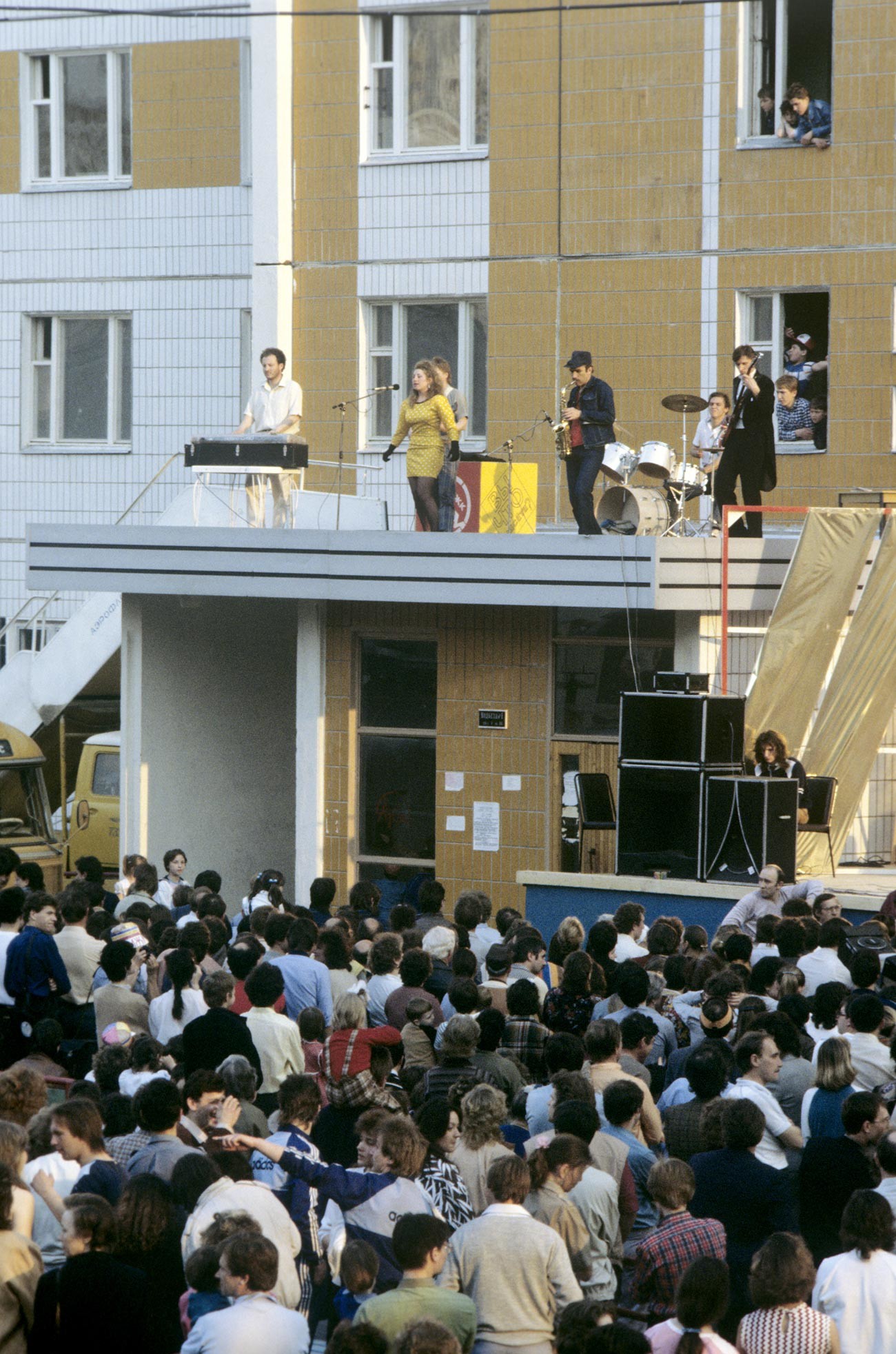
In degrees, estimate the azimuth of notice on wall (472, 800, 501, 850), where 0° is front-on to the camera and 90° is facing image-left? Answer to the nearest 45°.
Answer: approximately 0°

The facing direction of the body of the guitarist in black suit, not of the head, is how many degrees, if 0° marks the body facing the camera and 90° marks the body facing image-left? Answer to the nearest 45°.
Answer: approximately 45°

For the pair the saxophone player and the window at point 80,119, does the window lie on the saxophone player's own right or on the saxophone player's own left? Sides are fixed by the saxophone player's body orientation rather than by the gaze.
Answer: on the saxophone player's own right

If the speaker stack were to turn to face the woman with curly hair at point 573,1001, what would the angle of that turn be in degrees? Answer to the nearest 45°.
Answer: approximately 45° to its left

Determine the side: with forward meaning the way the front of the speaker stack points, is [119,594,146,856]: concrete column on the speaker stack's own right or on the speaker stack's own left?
on the speaker stack's own right

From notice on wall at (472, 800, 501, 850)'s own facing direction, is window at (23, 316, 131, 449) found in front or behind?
behind

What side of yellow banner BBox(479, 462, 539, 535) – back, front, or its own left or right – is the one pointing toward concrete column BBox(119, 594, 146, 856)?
right

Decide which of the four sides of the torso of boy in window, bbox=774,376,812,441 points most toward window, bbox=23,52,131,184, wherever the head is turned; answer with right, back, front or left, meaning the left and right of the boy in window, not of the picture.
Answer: right
